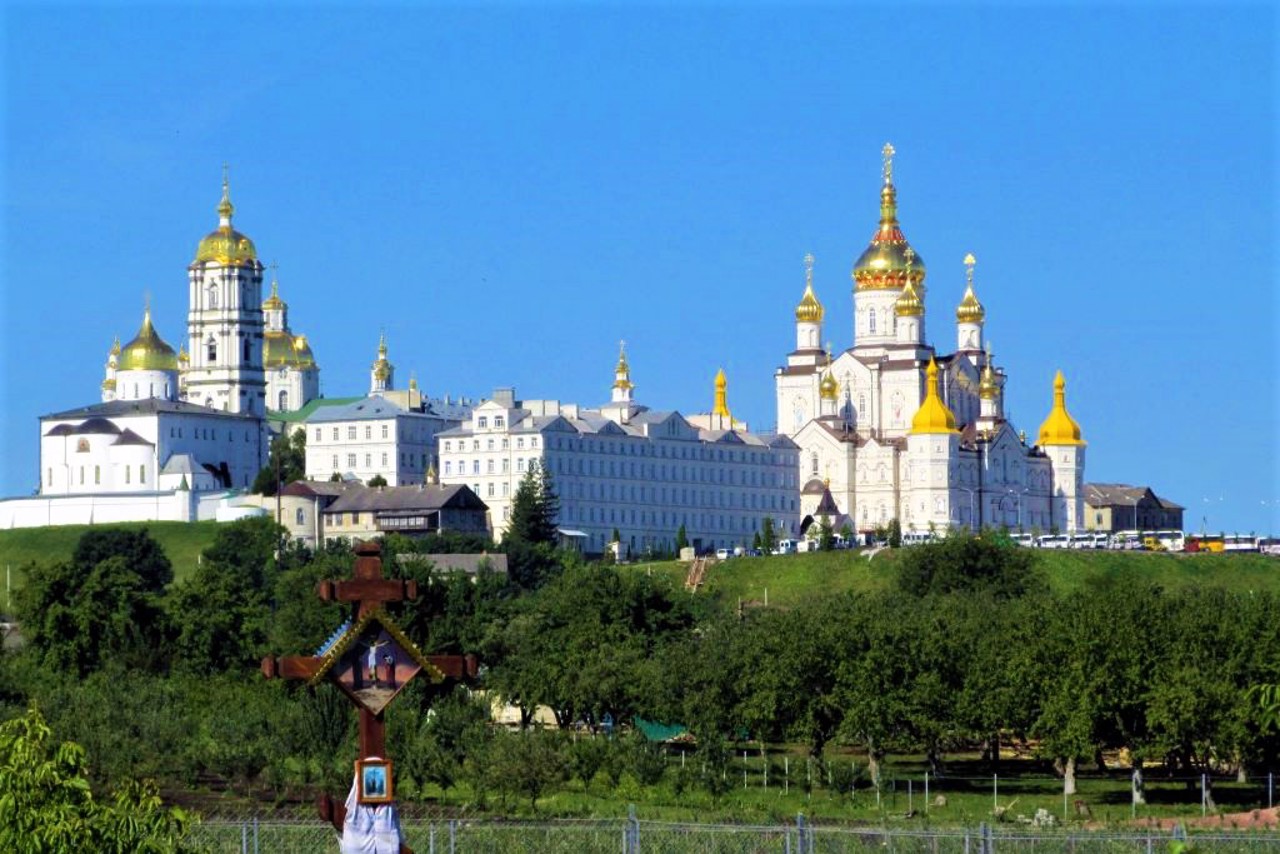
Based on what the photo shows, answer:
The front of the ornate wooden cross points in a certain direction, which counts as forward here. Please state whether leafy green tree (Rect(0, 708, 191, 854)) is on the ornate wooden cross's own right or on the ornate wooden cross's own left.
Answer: on the ornate wooden cross's own right

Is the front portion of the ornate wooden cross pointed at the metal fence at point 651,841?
no

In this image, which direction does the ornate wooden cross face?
toward the camera
